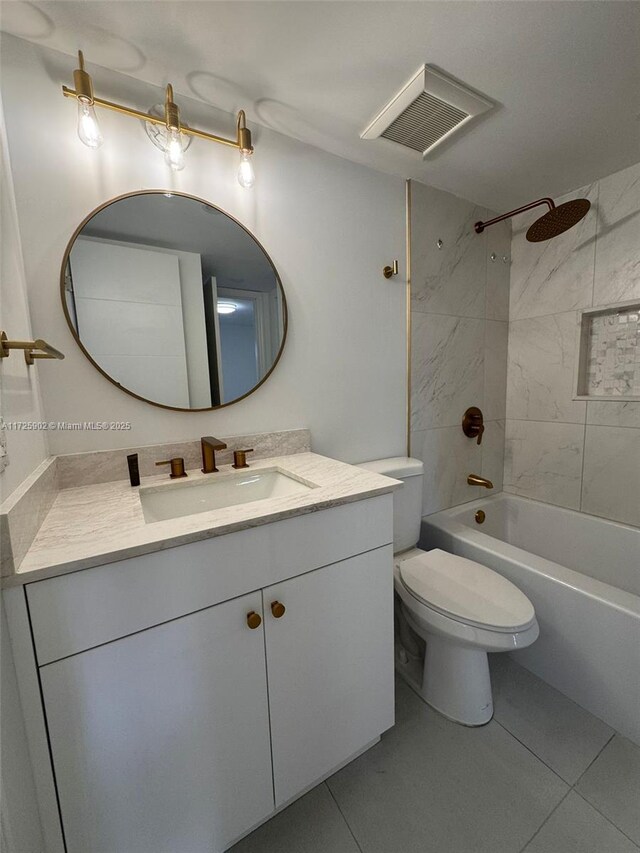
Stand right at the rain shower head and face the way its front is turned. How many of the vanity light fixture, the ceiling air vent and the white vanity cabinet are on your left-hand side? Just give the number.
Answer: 0

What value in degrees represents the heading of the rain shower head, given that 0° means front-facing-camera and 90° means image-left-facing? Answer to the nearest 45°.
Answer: approximately 315°

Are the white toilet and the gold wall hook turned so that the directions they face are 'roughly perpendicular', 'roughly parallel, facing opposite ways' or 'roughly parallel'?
roughly parallel

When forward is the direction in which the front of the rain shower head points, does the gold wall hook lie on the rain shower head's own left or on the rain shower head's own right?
on the rain shower head's own right

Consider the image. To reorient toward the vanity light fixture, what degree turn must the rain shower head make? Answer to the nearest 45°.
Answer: approximately 90° to its right

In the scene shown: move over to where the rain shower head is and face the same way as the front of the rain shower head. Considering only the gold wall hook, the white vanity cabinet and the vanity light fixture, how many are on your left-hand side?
0

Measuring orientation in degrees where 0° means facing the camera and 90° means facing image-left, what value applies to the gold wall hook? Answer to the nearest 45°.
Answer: approximately 315°

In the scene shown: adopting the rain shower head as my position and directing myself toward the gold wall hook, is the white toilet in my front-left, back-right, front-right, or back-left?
front-left

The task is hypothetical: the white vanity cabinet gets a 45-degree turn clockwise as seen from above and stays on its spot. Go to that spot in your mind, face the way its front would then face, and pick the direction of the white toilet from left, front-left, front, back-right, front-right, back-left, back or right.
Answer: left

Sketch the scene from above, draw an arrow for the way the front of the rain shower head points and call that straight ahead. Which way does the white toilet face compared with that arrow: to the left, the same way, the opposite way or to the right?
the same way

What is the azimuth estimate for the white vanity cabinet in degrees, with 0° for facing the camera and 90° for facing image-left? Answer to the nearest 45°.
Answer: approximately 315°

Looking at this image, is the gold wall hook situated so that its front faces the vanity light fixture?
no
